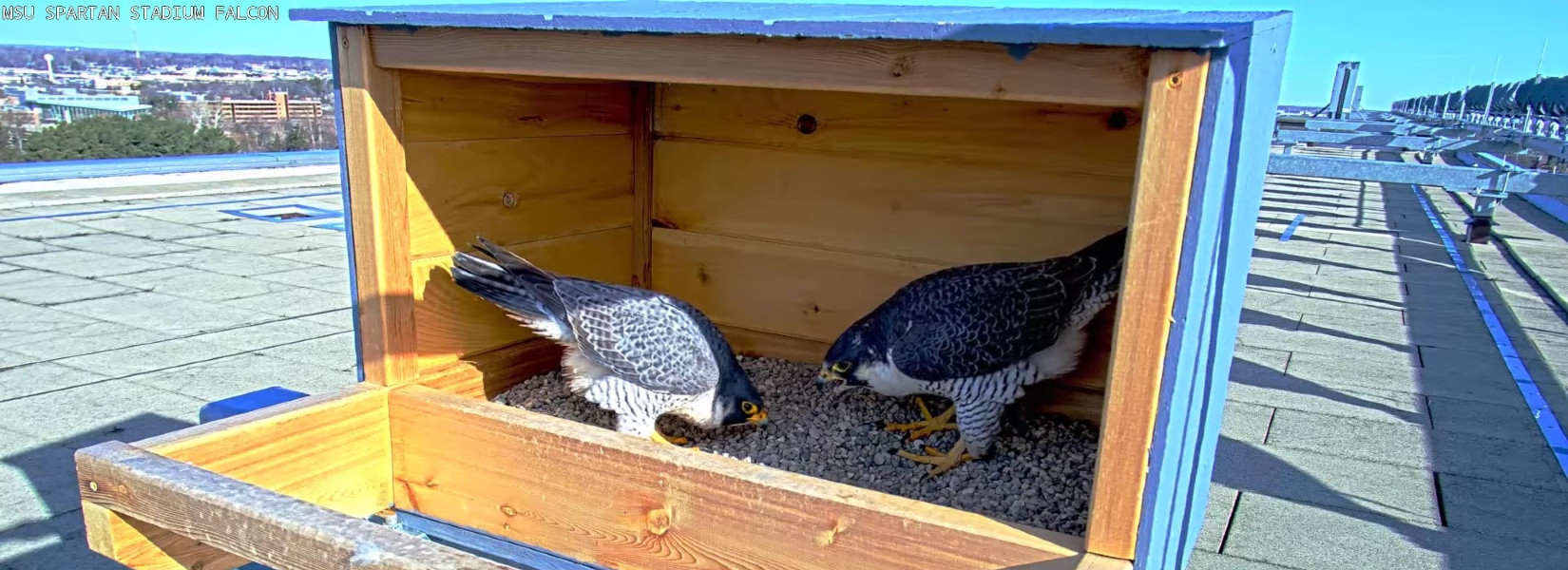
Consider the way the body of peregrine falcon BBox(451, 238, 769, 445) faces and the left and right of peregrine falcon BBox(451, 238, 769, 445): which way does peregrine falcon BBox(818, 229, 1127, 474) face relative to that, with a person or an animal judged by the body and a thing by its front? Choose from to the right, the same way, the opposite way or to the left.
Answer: the opposite way

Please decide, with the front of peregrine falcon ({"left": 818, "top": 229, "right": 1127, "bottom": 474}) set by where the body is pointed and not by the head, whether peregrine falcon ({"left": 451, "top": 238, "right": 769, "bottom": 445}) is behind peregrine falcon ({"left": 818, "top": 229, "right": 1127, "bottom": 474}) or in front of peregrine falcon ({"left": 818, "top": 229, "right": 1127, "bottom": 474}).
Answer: in front

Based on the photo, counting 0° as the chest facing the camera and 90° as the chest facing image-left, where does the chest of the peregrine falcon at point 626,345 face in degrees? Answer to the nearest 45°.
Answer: approximately 270°

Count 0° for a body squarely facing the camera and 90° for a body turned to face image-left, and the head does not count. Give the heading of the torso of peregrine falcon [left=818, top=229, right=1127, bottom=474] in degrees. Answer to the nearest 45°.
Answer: approximately 90°

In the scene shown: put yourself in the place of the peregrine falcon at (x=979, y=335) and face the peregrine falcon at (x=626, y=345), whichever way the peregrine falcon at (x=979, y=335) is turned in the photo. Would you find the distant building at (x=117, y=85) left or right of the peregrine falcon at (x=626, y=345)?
right

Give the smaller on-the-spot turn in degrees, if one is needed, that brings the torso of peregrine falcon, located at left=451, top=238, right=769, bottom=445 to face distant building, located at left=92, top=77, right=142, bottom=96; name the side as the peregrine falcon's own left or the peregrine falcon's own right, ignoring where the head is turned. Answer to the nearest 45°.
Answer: approximately 135° to the peregrine falcon's own left

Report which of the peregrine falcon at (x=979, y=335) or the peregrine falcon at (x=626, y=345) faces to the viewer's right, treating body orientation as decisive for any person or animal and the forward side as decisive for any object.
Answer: the peregrine falcon at (x=626, y=345)

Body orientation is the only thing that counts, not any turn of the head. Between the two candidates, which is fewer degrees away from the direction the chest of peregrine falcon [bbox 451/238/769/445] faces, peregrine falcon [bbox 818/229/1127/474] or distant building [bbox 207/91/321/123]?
the peregrine falcon

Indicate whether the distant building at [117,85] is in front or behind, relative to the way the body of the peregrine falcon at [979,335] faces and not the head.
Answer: in front

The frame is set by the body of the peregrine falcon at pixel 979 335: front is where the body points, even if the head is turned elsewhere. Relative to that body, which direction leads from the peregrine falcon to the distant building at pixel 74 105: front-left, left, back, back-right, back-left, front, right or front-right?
front-right

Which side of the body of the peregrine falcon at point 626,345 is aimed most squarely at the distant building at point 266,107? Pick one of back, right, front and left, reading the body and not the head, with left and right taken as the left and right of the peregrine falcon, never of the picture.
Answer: left

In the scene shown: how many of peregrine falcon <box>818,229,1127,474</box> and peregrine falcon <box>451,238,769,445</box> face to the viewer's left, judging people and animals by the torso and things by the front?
1

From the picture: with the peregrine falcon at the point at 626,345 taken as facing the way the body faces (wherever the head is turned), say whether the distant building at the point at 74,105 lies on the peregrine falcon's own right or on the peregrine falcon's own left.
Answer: on the peregrine falcon's own left
